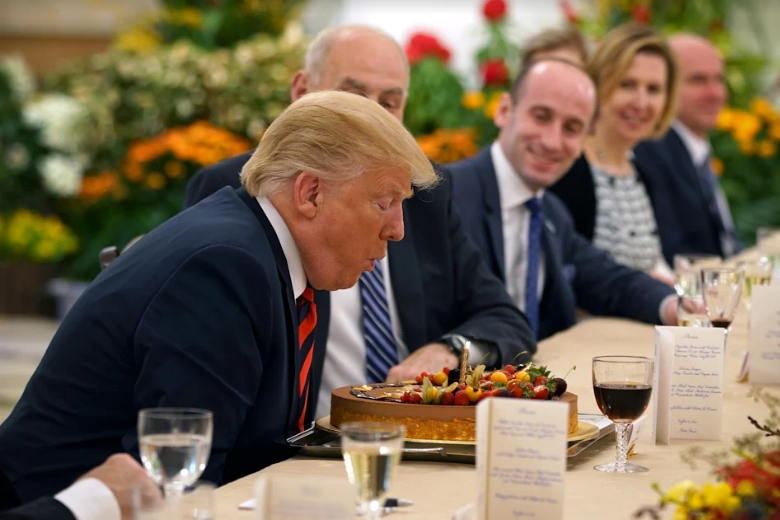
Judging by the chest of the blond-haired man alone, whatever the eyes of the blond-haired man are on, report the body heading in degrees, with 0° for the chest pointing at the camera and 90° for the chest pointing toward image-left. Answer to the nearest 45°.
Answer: approximately 270°

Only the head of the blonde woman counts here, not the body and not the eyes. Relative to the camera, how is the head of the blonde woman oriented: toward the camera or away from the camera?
toward the camera

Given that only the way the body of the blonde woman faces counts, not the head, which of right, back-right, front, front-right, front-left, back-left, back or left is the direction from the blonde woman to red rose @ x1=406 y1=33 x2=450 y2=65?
back

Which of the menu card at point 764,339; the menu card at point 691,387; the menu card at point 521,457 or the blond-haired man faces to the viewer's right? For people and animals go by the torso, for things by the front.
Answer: the blond-haired man

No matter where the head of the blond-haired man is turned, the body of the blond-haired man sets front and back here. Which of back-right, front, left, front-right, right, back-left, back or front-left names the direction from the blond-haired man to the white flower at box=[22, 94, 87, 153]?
left

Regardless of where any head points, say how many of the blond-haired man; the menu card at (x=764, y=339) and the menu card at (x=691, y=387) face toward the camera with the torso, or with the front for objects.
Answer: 2

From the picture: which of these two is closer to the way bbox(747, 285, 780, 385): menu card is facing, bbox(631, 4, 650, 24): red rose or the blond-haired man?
the blond-haired man

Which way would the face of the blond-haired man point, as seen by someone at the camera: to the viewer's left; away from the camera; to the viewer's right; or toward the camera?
to the viewer's right

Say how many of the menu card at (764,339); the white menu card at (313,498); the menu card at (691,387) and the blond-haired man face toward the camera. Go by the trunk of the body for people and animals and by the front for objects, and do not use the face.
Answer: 3

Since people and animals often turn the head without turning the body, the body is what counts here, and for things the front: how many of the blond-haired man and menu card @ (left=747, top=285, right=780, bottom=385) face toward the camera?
1

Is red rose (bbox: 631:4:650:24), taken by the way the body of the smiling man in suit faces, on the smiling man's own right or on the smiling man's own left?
on the smiling man's own left

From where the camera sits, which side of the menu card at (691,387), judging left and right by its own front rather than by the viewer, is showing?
front

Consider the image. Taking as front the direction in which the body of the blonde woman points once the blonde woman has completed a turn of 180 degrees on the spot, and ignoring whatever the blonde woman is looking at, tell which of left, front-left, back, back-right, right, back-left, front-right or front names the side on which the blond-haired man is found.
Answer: back-left

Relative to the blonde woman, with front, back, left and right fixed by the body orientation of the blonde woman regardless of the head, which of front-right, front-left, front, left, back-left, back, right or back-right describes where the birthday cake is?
front-right
